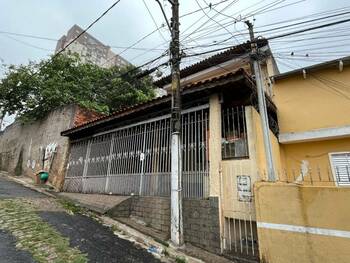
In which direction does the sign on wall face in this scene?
toward the camera

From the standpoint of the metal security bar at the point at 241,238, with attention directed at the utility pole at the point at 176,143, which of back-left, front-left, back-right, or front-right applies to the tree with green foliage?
front-right

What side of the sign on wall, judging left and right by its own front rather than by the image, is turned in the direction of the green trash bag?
right

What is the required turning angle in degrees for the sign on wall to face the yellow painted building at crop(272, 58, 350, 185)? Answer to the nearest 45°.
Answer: approximately 135° to its left

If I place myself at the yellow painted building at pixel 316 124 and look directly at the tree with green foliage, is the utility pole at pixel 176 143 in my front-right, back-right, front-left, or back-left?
front-left

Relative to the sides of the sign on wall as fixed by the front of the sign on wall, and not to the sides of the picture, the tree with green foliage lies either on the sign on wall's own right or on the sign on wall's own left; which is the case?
on the sign on wall's own right

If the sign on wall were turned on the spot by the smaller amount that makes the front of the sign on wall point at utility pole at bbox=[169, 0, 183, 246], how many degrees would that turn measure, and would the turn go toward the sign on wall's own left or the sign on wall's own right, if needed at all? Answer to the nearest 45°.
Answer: approximately 90° to the sign on wall's own right

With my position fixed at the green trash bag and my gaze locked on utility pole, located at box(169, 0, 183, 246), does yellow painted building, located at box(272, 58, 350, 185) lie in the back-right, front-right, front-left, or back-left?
front-left

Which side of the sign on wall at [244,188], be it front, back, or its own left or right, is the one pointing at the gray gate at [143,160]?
right
